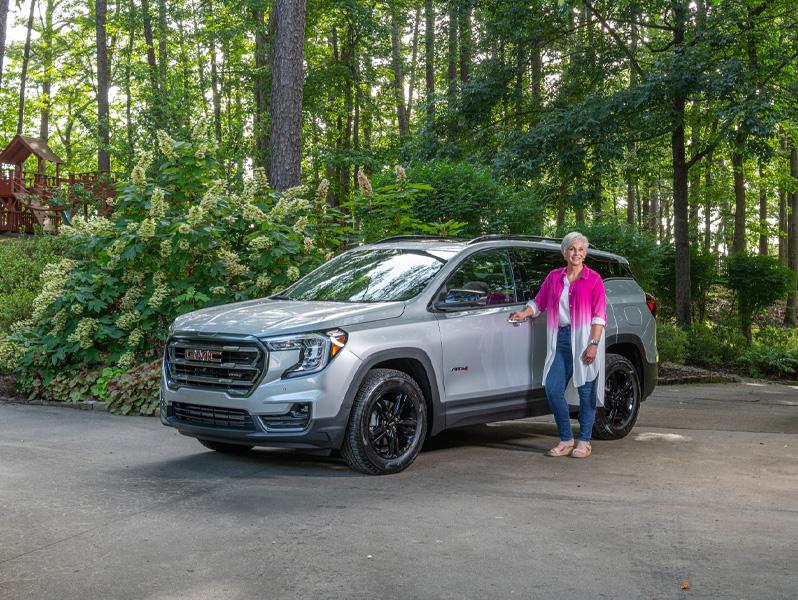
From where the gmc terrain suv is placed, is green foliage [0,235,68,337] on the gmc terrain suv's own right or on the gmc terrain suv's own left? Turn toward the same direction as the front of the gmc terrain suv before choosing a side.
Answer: on the gmc terrain suv's own right

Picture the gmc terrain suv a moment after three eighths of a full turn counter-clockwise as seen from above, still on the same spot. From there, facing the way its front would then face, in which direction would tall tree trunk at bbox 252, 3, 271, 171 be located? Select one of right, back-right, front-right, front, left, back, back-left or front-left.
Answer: left

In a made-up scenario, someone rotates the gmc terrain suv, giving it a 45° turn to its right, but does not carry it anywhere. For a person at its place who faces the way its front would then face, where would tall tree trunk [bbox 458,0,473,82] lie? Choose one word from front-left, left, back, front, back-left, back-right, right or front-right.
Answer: right

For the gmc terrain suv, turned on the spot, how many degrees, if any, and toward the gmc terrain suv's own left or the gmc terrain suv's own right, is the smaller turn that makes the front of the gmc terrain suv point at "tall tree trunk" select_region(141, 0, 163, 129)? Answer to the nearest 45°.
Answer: approximately 135° to the gmc terrain suv's own right

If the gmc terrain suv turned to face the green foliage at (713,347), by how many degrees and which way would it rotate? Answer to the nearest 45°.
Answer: approximately 180°

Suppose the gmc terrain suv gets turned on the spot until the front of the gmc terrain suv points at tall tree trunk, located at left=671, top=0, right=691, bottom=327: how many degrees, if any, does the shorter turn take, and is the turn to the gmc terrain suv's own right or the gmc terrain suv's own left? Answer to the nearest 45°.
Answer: approximately 180°

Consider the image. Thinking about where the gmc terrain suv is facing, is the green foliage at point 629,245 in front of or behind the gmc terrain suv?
behind

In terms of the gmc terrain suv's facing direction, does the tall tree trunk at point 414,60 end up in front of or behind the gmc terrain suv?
behind

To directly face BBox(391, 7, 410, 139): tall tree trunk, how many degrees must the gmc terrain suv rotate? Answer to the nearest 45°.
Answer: approximately 135° to its right

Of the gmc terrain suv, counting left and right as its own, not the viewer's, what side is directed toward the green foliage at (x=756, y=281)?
back

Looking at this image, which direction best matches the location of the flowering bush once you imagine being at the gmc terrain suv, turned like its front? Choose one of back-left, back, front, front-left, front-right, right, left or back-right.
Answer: right

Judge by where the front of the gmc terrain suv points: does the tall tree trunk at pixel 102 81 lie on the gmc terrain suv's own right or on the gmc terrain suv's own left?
on the gmc terrain suv's own right

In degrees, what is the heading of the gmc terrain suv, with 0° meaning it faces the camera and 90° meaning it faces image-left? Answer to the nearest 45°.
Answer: approximately 45°

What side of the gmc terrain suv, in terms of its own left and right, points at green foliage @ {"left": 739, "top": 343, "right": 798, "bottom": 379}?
back
